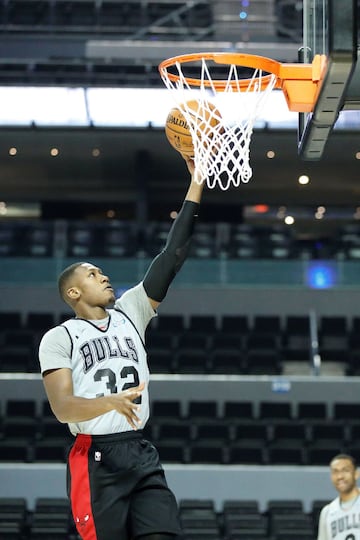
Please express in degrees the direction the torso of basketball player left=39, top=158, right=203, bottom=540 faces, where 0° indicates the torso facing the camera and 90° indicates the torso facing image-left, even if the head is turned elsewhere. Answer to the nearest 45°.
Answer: approximately 315°

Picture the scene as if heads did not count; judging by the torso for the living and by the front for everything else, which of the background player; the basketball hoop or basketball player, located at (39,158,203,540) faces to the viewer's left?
the basketball hoop

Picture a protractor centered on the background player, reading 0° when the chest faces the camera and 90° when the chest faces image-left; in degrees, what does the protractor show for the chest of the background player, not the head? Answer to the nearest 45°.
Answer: approximately 0°

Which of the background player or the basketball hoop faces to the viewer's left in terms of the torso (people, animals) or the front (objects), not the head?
the basketball hoop

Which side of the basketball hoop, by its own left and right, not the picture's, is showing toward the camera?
left

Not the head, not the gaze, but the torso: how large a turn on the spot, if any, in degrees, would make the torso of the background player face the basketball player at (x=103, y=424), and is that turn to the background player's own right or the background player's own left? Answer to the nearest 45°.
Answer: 0° — they already face them

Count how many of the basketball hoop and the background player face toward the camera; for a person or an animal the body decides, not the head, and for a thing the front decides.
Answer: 1

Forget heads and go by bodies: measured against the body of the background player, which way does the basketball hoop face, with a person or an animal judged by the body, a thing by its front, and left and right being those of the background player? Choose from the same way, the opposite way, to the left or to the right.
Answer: to the right

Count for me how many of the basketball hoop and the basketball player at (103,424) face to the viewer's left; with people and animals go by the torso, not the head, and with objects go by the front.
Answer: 1
